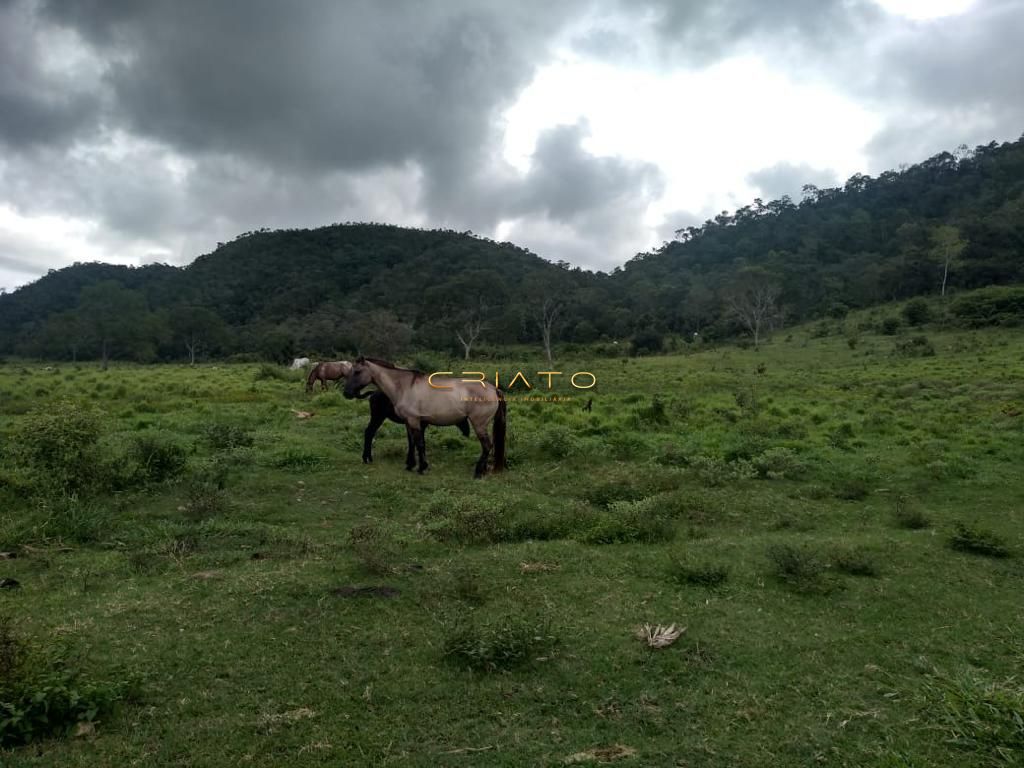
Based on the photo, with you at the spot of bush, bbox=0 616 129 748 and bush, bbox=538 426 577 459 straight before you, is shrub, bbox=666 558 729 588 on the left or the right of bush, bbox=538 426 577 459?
right

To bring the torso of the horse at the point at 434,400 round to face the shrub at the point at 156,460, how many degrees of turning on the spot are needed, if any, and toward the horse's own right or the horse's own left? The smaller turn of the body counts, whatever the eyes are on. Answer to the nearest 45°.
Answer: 0° — it already faces it

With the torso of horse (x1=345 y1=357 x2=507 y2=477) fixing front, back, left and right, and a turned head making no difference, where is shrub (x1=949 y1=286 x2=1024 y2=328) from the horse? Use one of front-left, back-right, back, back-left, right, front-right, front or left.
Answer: back-right

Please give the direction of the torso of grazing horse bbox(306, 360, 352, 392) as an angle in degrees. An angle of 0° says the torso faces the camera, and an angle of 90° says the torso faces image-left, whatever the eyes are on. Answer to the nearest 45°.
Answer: approximately 90°

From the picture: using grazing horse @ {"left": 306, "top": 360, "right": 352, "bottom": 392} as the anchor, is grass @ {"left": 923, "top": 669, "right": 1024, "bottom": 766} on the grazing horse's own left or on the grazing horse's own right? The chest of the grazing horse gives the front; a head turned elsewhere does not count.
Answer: on the grazing horse's own left

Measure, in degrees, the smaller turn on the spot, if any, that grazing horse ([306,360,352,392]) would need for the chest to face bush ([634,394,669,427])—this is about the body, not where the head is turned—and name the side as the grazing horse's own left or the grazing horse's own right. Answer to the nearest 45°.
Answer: approximately 135° to the grazing horse's own left

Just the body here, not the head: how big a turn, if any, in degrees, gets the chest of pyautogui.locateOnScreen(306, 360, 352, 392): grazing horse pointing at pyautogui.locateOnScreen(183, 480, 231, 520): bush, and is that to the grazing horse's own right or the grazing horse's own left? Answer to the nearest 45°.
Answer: approximately 90° to the grazing horse's own left

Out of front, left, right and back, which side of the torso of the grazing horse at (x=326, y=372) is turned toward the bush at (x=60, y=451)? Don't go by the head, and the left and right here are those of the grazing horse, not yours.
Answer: left

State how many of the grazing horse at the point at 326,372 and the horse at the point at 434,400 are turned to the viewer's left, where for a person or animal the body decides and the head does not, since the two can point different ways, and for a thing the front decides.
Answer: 2

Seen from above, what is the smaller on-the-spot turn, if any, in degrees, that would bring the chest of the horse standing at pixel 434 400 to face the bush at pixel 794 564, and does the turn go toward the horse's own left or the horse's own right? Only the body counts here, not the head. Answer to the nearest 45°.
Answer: approximately 135° to the horse's own left

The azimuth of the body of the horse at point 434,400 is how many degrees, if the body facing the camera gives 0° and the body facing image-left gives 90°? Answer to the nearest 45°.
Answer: approximately 90°

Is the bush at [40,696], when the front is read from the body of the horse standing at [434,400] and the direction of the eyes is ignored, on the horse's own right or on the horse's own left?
on the horse's own left
